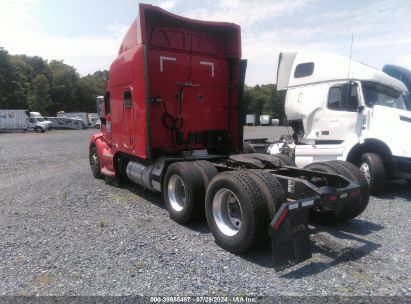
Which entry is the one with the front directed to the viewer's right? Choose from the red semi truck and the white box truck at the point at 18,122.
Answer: the white box truck

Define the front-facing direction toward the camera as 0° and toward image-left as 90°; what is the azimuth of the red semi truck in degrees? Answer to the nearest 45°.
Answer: approximately 135°

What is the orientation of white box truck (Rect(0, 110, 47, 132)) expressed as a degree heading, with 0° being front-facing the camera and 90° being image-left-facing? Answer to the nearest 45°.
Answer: approximately 270°

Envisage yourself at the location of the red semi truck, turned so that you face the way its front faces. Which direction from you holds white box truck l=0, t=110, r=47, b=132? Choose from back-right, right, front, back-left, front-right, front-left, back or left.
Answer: front

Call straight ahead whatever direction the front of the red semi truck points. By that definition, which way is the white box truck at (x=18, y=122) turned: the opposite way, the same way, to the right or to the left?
to the right

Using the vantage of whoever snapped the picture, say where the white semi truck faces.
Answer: facing the viewer and to the right of the viewer

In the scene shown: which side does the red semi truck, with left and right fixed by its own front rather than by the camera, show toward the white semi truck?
right

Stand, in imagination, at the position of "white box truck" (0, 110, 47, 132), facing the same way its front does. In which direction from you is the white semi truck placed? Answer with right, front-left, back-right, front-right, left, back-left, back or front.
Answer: right

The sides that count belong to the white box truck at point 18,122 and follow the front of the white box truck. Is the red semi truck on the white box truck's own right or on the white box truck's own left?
on the white box truck's own right

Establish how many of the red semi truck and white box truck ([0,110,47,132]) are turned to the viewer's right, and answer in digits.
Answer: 1
